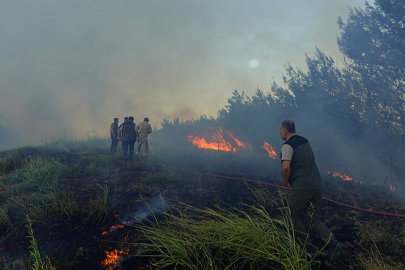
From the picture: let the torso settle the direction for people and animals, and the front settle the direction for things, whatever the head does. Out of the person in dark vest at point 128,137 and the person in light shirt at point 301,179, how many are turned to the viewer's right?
0

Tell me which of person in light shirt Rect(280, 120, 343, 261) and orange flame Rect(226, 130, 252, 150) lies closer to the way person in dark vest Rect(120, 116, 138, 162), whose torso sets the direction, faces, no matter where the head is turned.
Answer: the orange flame

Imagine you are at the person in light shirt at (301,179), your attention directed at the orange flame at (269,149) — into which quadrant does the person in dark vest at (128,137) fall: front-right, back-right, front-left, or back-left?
front-left

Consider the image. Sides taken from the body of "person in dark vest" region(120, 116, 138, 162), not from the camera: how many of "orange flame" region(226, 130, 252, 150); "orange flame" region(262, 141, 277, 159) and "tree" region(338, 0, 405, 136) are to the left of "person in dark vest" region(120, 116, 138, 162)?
0

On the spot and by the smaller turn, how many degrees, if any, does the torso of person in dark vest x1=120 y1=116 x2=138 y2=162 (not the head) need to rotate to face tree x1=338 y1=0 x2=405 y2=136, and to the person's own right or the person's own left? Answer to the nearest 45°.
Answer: approximately 90° to the person's own right

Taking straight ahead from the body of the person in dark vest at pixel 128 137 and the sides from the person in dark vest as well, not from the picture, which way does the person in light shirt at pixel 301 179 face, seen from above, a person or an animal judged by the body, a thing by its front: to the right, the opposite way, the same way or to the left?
the same way

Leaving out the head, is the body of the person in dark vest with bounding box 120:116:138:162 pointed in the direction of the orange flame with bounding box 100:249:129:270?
no

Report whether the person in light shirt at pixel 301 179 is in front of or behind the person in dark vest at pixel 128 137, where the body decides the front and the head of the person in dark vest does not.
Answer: behind

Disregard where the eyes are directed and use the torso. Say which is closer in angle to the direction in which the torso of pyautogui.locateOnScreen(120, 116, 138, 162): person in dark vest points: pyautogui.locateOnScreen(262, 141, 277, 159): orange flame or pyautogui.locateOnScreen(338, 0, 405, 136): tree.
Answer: the orange flame

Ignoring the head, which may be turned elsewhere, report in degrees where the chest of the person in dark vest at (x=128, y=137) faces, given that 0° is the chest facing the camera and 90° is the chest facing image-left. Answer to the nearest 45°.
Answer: approximately 180°
